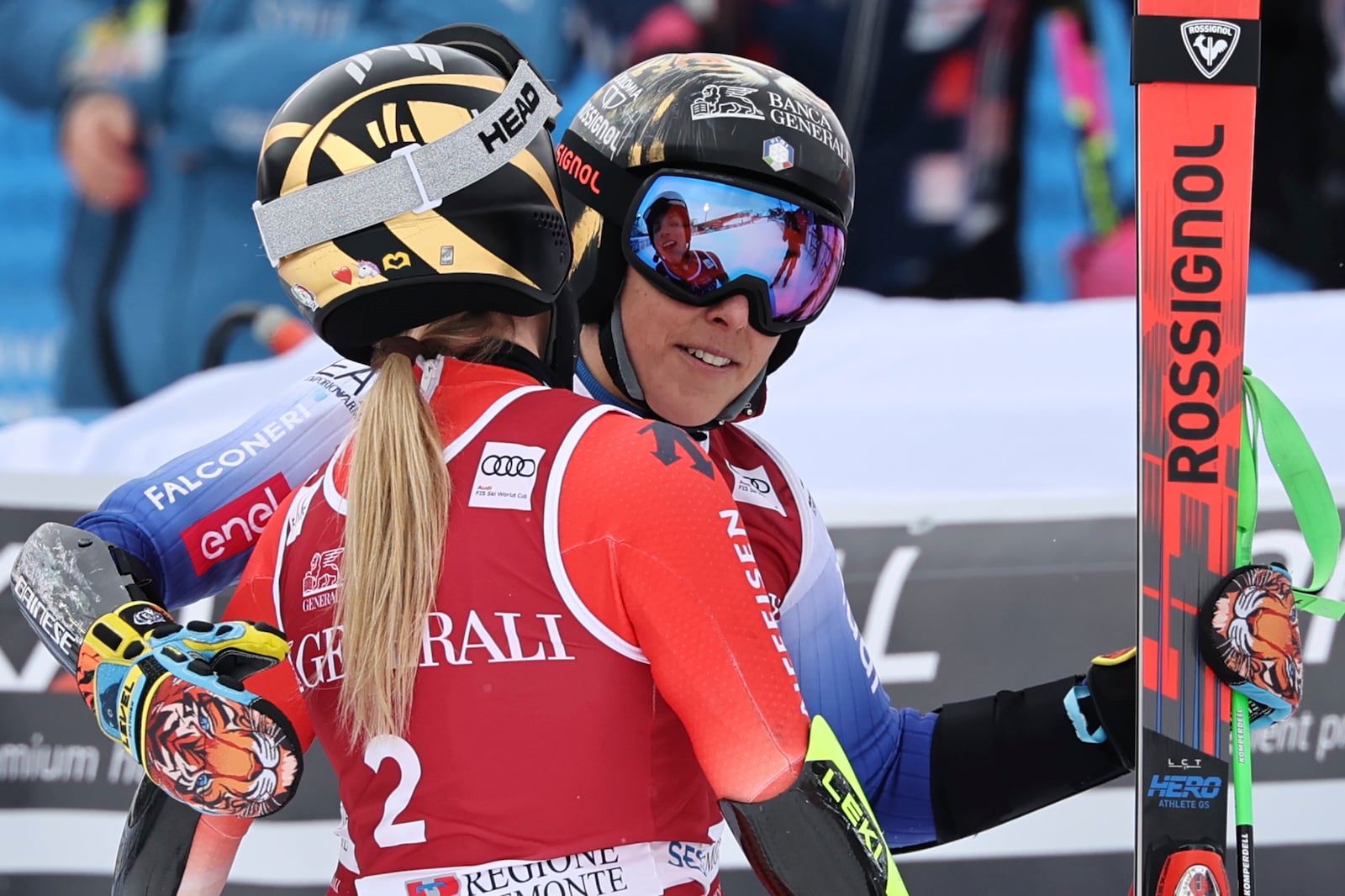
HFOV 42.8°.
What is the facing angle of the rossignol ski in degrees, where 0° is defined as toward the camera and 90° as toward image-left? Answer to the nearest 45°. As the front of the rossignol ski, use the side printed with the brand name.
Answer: approximately 0°

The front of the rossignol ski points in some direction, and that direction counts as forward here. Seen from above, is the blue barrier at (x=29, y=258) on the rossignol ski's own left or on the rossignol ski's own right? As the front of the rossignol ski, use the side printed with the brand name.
on the rossignol ski's own right
